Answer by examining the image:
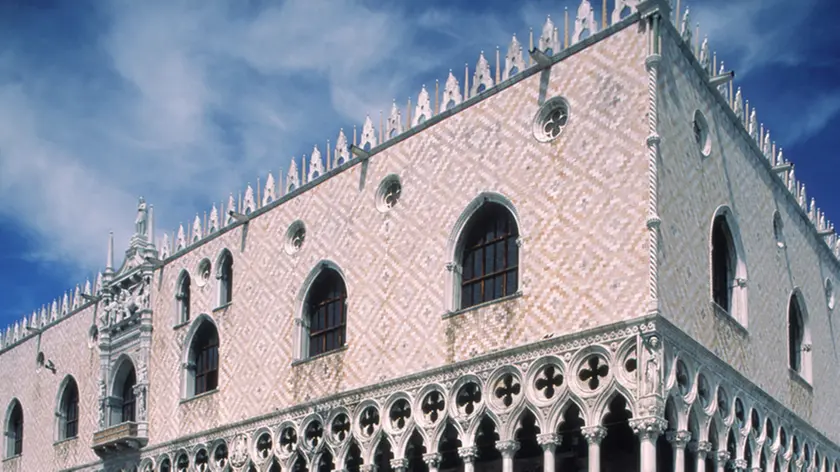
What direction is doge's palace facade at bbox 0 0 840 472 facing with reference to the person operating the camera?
facing the viewer and to the left of the viewer
